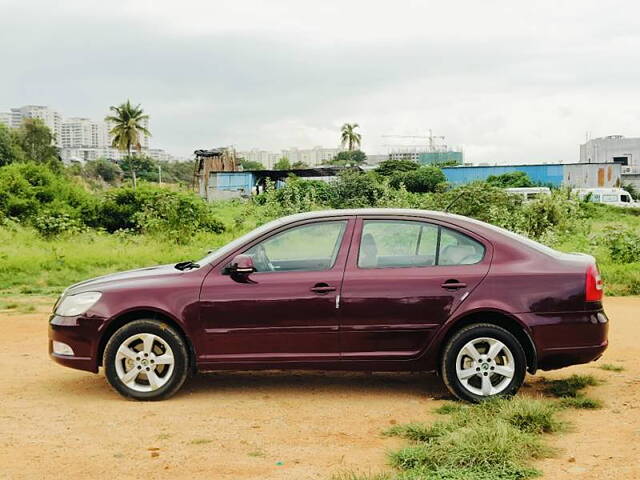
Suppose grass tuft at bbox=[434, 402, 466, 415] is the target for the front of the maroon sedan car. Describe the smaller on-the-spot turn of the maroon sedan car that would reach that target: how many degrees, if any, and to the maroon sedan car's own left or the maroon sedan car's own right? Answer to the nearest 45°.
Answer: approximately 135° to the maroon sedan car's own left

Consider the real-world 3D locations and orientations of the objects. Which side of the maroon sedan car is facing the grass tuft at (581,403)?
back

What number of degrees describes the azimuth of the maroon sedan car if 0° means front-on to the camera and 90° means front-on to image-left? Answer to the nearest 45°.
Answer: approximately 90°

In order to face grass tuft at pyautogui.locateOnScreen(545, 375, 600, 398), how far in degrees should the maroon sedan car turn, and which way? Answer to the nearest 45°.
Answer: approximately 180°

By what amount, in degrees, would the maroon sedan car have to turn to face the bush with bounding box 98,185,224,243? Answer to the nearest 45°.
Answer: approximately 90° to its right

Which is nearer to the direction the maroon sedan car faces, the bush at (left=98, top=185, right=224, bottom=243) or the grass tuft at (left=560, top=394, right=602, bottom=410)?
the bush

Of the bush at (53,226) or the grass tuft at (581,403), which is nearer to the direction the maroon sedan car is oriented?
the bush

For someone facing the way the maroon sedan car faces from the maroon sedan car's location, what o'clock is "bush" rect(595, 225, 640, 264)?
The bush is roughly at 4 o'clock from the maroon sedan car.

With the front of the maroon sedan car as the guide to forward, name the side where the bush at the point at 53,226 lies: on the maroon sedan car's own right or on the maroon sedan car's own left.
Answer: on the maroon sedan car's own right

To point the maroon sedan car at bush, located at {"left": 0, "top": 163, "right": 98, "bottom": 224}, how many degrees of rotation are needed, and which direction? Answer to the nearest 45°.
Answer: approximately 45° to its right

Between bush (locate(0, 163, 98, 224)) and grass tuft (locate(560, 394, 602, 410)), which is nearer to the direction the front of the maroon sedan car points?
the bush
